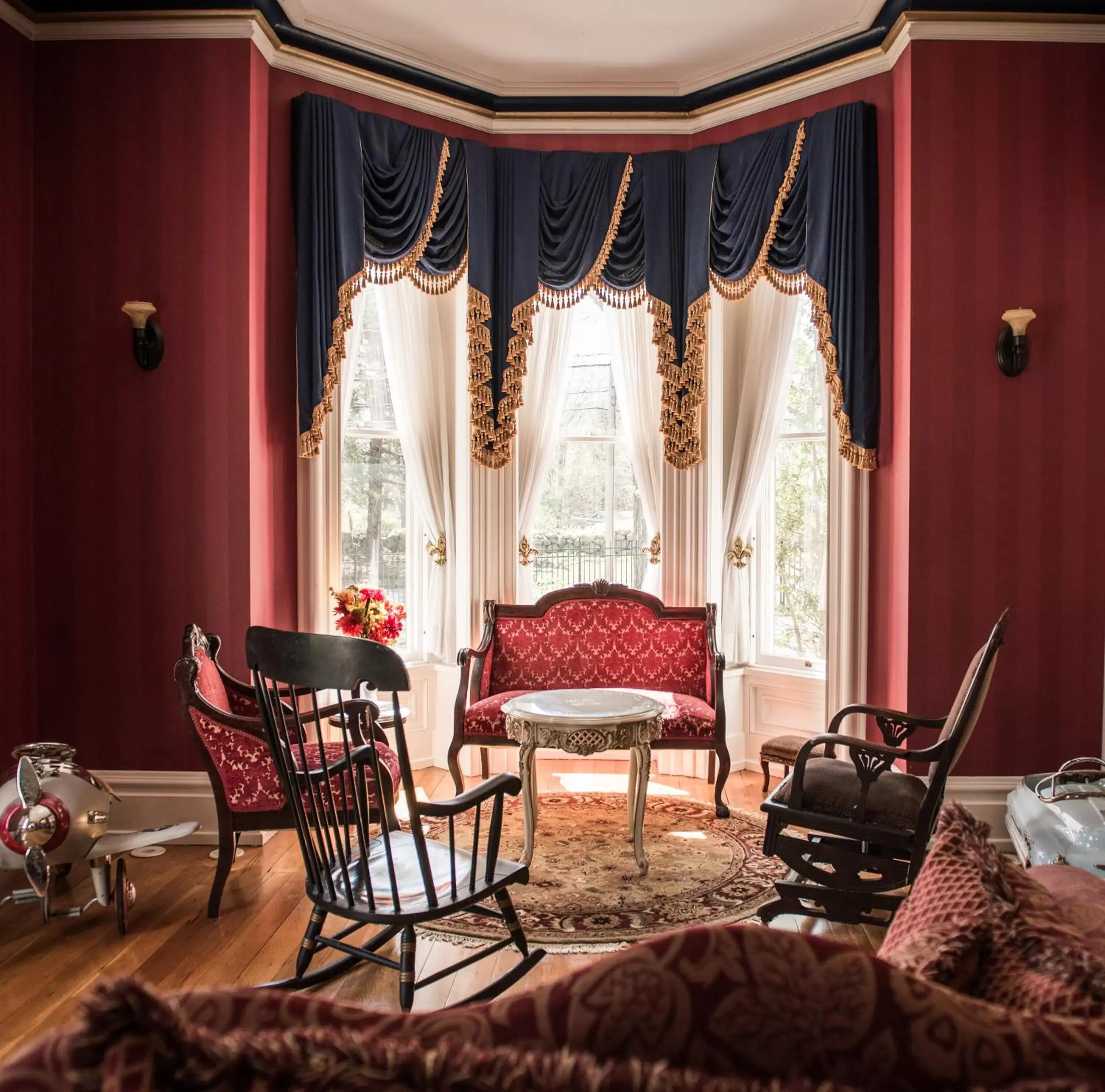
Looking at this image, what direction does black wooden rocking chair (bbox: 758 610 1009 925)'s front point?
to the viewer's left

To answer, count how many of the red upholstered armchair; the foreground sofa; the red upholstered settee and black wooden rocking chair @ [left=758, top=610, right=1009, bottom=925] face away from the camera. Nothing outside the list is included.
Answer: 1

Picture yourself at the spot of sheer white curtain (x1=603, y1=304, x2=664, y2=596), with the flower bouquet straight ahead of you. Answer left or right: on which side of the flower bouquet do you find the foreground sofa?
left

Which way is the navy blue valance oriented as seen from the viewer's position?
toward the camera

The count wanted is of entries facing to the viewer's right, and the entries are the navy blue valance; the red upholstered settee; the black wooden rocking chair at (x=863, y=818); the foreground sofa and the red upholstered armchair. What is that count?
1

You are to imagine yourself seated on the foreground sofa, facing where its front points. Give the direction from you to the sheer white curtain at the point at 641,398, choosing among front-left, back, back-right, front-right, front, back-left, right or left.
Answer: front

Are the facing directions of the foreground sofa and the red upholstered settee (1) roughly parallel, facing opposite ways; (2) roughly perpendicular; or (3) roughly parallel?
roughly parallel, facing opposite ways

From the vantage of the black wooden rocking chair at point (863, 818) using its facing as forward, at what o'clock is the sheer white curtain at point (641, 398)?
The sheer white curtain is roughly at 2 o'clock from the black wooden rocking chair.

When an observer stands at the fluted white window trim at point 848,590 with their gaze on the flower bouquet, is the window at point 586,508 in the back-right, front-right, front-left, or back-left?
front-right

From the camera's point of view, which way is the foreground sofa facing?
away from the camera

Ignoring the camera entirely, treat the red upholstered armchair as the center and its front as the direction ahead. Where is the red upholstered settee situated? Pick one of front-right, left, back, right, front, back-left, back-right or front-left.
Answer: front-left

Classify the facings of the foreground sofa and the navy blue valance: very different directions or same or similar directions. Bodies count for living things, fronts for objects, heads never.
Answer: very different directions

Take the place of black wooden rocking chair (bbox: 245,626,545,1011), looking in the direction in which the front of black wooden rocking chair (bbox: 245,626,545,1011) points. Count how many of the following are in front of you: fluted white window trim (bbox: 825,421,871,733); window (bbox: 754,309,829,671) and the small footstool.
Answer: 3

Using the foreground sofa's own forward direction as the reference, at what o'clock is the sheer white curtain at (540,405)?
The sheer white curtain is roughly at 12 o'clock from the foreground sofa.

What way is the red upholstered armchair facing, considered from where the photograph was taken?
facing to the right of the viewer

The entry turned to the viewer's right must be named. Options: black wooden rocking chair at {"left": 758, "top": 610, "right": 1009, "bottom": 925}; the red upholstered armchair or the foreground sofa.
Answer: the red upholstered armchair
